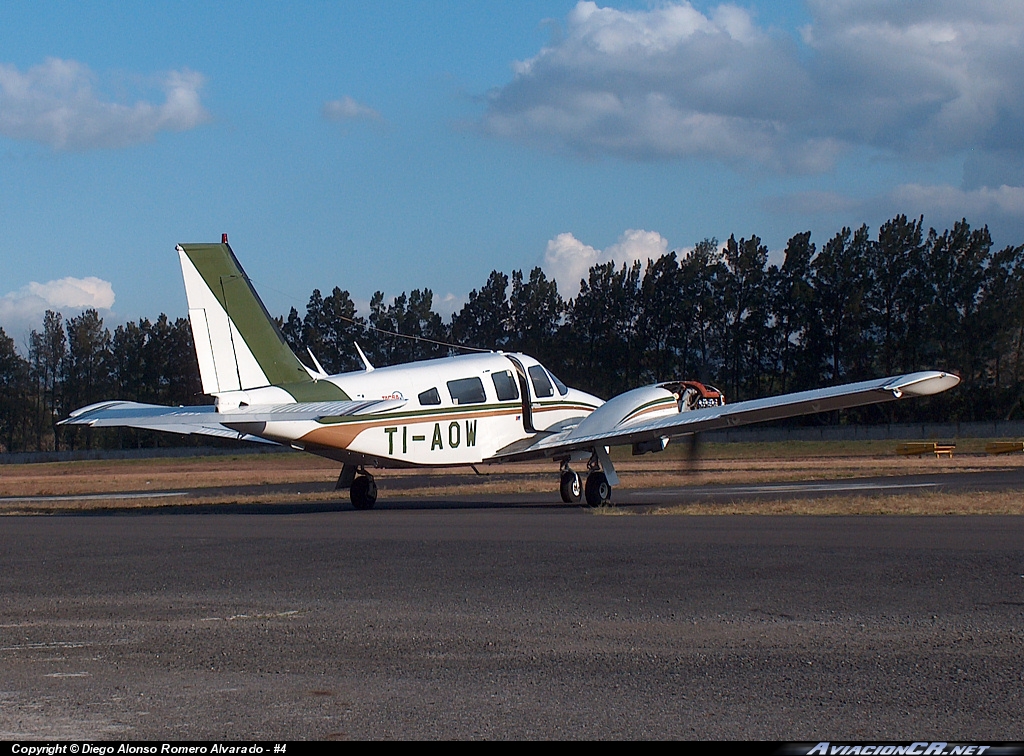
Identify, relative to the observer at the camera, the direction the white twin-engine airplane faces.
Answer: facing away from the viewer and to the right of the viewer
